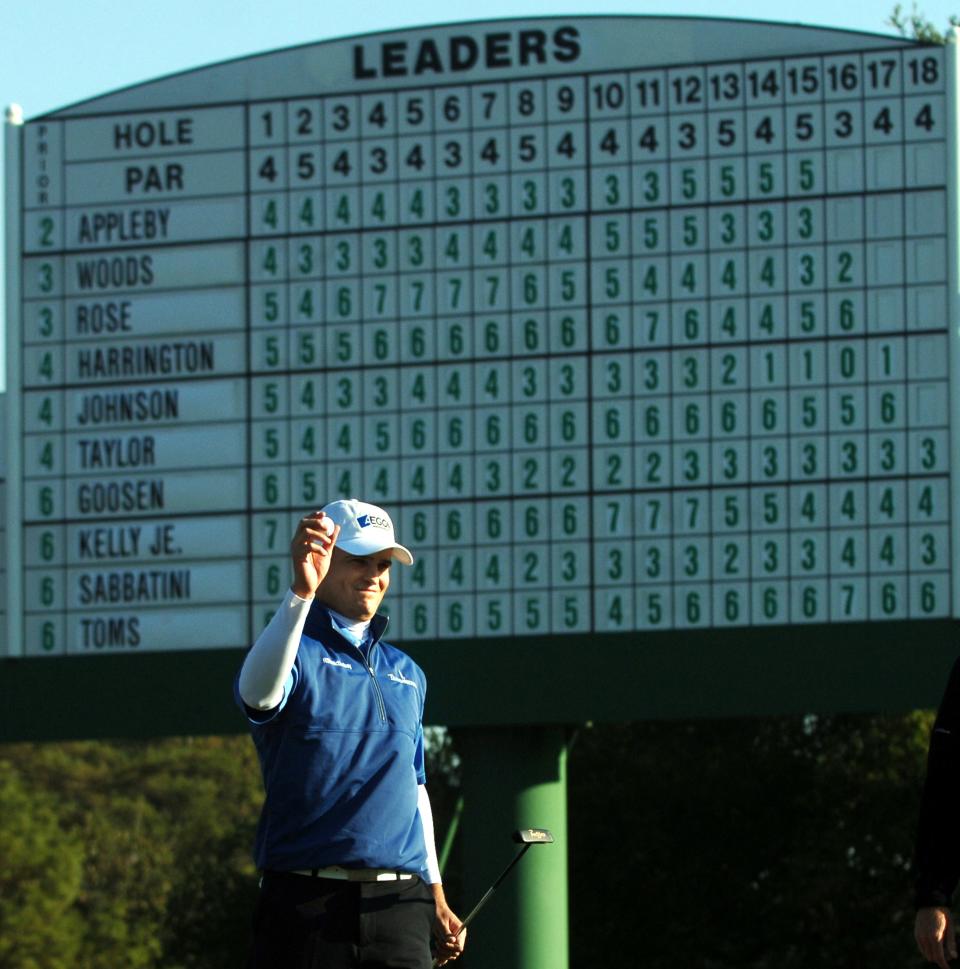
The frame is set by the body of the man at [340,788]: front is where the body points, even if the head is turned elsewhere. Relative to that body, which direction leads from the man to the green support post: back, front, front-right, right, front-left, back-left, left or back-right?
back-left

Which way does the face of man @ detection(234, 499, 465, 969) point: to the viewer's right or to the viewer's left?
to the viewer's right

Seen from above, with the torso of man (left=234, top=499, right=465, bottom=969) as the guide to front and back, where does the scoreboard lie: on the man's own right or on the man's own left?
on the man's own left

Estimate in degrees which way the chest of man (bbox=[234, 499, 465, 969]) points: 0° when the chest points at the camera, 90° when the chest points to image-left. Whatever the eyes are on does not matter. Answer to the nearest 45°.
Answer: approximately 315°

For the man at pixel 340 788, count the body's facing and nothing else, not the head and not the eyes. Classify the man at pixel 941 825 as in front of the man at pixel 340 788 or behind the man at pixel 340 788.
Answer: in front

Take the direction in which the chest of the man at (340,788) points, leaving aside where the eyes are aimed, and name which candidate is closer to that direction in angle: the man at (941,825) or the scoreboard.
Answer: the man
